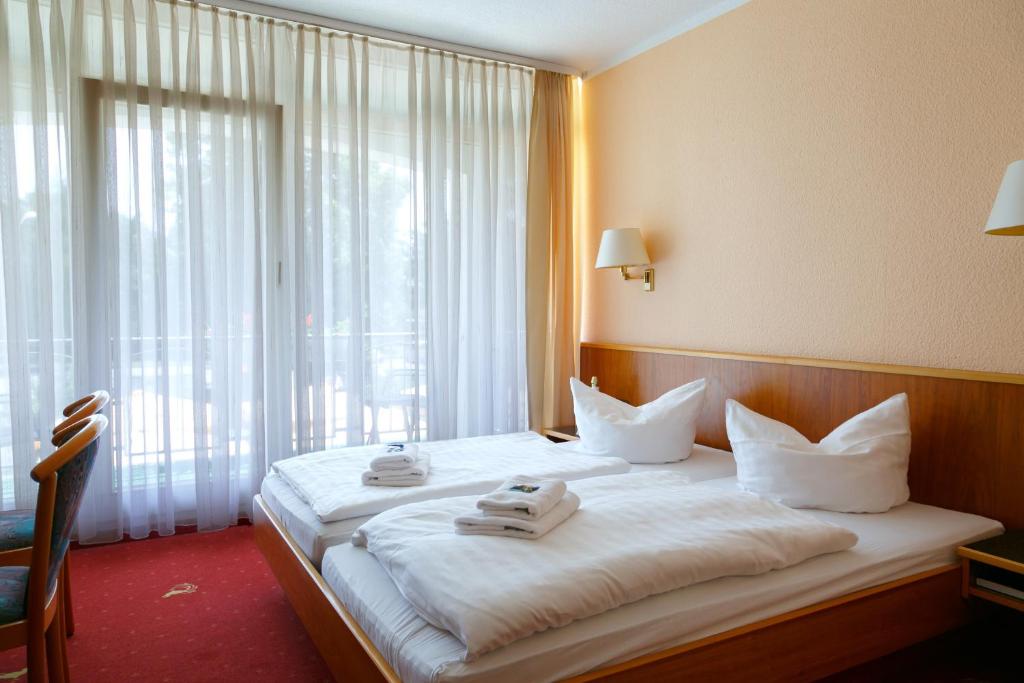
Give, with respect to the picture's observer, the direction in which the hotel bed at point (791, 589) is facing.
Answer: facing the viewer and to the left of the viewer

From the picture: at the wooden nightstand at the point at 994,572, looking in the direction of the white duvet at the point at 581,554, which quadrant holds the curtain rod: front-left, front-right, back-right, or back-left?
front-right

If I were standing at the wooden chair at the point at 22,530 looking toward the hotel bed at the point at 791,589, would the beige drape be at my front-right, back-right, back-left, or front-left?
front-left

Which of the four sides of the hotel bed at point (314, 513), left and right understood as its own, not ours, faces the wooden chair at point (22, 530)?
front

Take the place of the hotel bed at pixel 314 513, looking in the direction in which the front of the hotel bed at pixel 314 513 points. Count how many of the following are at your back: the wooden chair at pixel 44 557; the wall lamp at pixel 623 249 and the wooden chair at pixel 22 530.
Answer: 1

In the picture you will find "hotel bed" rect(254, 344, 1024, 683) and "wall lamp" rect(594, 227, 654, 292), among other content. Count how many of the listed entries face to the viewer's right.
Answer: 0

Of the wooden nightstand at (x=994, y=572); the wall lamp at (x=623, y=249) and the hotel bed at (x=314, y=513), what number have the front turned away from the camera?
0

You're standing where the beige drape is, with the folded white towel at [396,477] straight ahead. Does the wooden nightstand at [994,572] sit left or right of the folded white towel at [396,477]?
left

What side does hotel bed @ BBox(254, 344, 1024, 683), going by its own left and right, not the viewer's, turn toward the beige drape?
right

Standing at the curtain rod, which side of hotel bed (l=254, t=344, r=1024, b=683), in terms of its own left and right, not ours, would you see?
right

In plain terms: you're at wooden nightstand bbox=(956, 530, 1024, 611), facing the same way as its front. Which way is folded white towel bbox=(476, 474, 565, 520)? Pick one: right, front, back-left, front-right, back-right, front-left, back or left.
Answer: front
